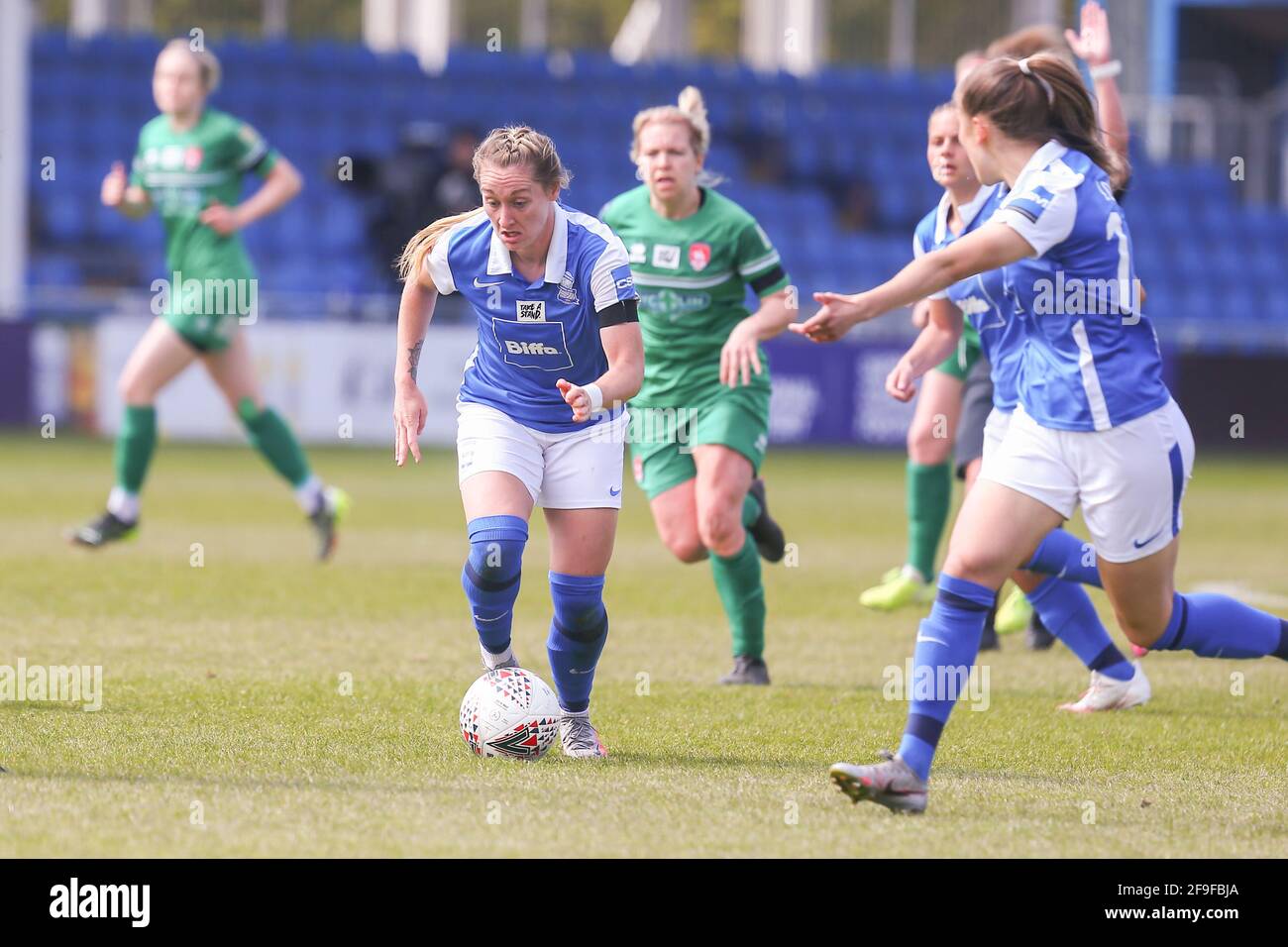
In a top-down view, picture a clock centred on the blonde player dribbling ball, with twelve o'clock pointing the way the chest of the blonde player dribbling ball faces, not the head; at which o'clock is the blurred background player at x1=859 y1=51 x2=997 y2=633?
The blurred background player is roughly at 7 o'clock from the blonde player dribbling ball.

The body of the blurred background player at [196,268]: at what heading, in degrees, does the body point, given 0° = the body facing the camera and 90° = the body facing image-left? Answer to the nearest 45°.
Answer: approximately 45°

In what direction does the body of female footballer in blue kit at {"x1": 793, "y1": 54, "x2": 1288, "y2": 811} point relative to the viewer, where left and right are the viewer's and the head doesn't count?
facing to the left of the viewer

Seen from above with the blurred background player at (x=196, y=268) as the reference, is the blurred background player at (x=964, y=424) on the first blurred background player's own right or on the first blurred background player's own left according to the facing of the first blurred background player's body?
on the first blurred background player's own left

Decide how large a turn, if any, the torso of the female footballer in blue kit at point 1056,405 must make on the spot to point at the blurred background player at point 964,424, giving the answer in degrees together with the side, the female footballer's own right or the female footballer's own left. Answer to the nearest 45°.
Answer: approximately 90° to the female footballer's own right

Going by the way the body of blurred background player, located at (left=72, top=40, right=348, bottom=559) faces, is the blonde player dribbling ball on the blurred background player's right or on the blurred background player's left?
on the blurred background player's left

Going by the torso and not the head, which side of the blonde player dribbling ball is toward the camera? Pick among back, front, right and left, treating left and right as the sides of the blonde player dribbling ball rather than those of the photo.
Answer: front

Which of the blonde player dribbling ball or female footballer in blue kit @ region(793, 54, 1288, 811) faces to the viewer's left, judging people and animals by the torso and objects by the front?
the female footballer in blue kit

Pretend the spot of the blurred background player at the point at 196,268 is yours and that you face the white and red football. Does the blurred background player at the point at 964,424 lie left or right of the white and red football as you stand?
left

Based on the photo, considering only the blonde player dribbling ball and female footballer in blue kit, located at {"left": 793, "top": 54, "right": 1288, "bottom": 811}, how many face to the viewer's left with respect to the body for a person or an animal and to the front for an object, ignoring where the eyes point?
1

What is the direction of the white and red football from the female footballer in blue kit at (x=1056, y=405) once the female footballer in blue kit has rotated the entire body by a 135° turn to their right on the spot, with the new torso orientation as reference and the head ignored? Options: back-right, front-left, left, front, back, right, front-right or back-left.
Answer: back-left

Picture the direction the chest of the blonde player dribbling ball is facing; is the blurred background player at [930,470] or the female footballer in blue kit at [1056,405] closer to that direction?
the female footballer in blue kit

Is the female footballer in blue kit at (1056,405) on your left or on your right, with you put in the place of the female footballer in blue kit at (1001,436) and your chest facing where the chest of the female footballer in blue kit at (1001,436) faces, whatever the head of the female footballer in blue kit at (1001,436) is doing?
on your left
